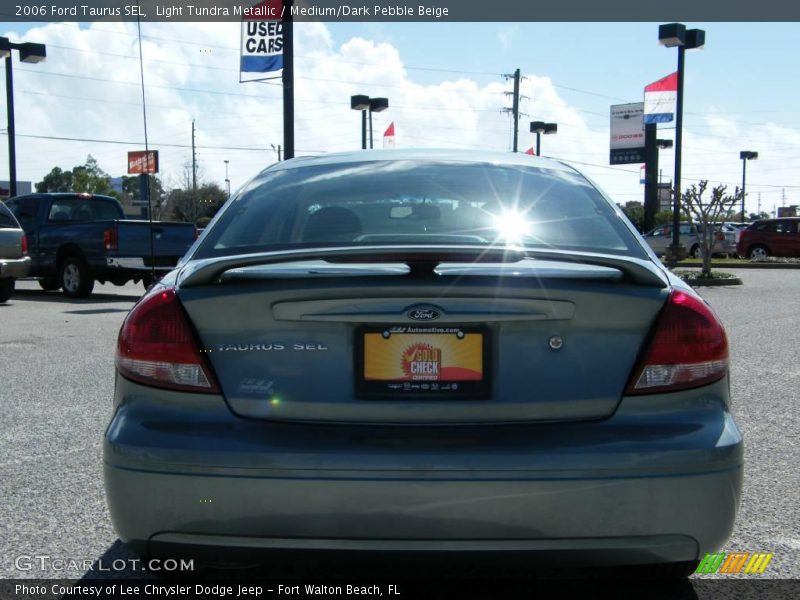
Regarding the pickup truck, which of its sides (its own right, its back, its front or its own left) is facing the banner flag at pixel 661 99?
right

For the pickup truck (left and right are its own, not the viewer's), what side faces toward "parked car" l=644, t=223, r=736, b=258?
right

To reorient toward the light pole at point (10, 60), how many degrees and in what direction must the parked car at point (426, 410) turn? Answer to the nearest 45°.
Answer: approximately 45° to its left

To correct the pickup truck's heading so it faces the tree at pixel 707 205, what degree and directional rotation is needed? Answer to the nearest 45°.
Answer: approximately 135° to its right

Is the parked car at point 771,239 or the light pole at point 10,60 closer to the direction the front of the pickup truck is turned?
the light pole

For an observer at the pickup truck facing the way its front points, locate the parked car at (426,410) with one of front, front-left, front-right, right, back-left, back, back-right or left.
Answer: back-left

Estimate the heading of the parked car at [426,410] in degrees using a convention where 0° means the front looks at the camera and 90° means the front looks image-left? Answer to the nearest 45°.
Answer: approximately 180°

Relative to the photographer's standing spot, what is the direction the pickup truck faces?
facing away from the viewer and to the left of the viewer
